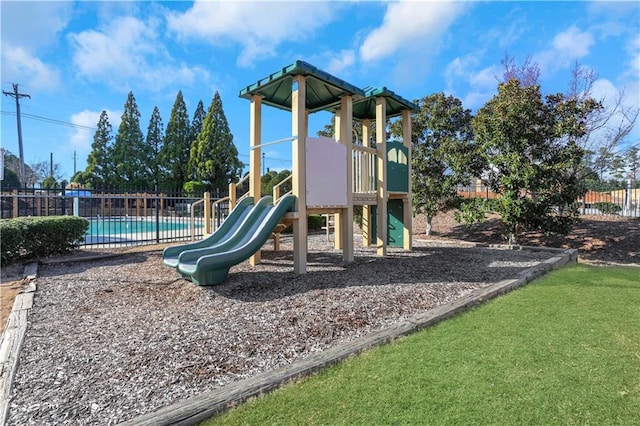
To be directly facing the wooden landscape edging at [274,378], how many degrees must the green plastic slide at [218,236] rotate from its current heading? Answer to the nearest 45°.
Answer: approximately 45° to its left

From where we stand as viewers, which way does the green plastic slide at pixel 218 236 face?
facing the viewer and to the left of the viewer

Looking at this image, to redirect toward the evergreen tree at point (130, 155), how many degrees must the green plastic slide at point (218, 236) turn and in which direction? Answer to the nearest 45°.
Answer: approximately 135° to its right

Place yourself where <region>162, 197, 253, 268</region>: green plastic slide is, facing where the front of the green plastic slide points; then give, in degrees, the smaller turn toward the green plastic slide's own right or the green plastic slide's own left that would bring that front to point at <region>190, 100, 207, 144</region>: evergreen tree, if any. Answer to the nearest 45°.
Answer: approximately 135° to the green plastic slide's own right

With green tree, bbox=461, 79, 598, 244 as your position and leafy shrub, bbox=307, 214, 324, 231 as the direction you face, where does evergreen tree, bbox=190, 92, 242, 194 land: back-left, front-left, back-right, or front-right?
front-right

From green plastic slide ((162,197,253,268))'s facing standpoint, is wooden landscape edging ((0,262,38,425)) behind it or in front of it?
in front

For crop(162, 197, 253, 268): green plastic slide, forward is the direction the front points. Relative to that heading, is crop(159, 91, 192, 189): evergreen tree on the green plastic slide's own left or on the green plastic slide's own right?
on the green plastic slide's own right

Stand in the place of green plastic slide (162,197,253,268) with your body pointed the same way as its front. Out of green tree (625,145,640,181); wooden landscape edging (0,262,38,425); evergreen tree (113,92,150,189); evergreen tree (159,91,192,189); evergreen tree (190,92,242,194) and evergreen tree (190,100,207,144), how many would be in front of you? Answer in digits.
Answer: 1

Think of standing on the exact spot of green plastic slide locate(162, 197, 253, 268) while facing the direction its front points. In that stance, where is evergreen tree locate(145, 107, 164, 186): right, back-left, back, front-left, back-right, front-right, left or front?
back-right

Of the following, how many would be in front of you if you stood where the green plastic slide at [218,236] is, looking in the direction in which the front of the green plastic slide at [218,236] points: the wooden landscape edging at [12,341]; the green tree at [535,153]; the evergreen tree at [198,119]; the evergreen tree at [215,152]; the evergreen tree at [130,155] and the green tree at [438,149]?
1

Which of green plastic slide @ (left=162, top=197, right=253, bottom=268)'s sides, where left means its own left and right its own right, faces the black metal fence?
right

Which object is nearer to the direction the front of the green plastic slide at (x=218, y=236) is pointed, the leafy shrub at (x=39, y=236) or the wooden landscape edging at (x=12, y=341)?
the wooden landscape edging
